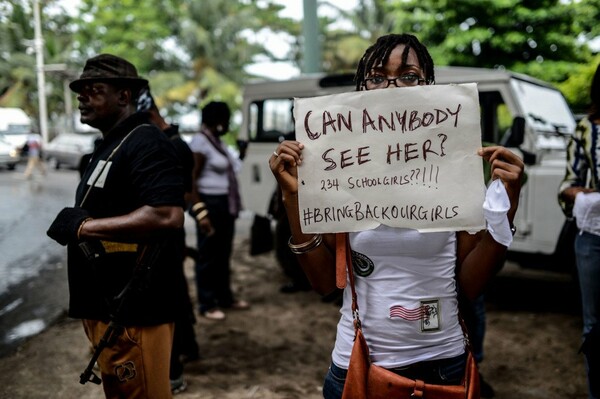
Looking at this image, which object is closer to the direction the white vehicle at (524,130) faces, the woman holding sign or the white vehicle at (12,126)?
the woman holding sign

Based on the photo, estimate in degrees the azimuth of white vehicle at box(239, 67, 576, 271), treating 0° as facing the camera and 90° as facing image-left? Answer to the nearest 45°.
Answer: approximately 315°

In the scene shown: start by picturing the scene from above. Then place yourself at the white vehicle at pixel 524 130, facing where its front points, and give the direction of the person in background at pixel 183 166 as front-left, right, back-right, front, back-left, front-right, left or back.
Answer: right

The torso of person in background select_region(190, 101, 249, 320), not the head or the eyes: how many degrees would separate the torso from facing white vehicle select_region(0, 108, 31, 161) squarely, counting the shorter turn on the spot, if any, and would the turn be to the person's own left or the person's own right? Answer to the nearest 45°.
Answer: approximately 90° to the person's own right

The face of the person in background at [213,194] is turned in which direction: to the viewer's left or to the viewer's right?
to the viewer's right

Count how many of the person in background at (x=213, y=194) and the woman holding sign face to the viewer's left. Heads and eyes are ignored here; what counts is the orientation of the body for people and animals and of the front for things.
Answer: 0

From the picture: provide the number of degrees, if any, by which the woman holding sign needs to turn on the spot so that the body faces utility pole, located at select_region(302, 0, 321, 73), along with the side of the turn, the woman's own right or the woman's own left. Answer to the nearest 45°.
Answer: approximately 180°

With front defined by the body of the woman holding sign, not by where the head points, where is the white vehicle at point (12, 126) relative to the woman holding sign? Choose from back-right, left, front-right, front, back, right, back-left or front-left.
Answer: back-right

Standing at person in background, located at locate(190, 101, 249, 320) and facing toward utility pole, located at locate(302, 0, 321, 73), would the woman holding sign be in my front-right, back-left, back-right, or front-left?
back-right

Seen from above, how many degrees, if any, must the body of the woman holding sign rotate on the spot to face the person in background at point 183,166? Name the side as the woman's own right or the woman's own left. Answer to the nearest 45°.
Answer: approximately 135° to the woman's own right
